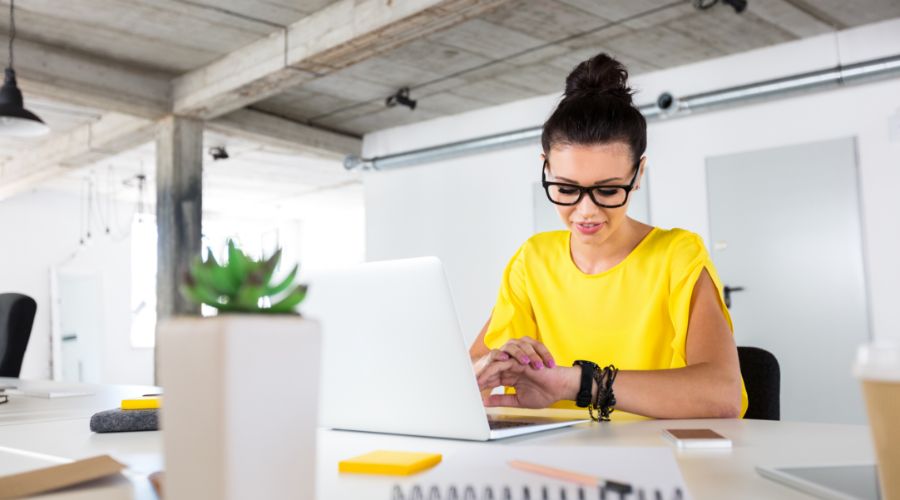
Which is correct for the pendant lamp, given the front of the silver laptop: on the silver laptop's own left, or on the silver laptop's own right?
on the silver laptop's own left

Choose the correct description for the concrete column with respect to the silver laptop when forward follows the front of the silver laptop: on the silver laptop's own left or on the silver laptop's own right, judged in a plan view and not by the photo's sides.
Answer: on the silver laptop's own left

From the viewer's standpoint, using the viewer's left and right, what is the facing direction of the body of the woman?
facing the viewer and to the left of the viewer

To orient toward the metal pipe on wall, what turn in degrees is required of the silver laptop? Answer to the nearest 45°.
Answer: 0° — it already faces it

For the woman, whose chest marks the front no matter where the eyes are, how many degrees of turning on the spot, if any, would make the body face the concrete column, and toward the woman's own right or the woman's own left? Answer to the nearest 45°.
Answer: approximately 90° to the woman's own right

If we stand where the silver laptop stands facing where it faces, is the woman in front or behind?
in front

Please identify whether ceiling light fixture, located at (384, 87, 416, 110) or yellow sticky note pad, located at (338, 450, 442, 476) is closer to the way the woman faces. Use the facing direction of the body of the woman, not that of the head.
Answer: the yellow sticky note pad

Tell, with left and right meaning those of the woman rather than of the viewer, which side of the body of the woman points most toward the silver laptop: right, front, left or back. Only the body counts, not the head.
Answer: front

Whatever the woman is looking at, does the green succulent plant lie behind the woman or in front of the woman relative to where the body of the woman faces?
in front

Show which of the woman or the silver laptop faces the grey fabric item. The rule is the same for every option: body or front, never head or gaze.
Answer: the woman

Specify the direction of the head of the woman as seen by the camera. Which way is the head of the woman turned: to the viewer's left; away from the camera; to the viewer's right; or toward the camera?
toward the camera

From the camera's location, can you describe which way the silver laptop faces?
facing away from the viewer and to the right of the viewer

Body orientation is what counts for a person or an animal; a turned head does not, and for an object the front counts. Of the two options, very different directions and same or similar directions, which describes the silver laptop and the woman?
very different directions

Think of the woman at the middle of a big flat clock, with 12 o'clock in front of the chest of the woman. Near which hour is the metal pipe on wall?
The metal pipe on wall is roughly at 5 o'clock from the woman.

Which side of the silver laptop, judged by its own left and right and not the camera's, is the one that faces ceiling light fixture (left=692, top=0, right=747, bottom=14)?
front

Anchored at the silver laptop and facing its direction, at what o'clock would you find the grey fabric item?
The grey fabric item is roughly at 8 o'clock from the silver laptop.

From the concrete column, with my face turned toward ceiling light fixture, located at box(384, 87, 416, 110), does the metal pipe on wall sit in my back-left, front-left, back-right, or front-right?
front-right
